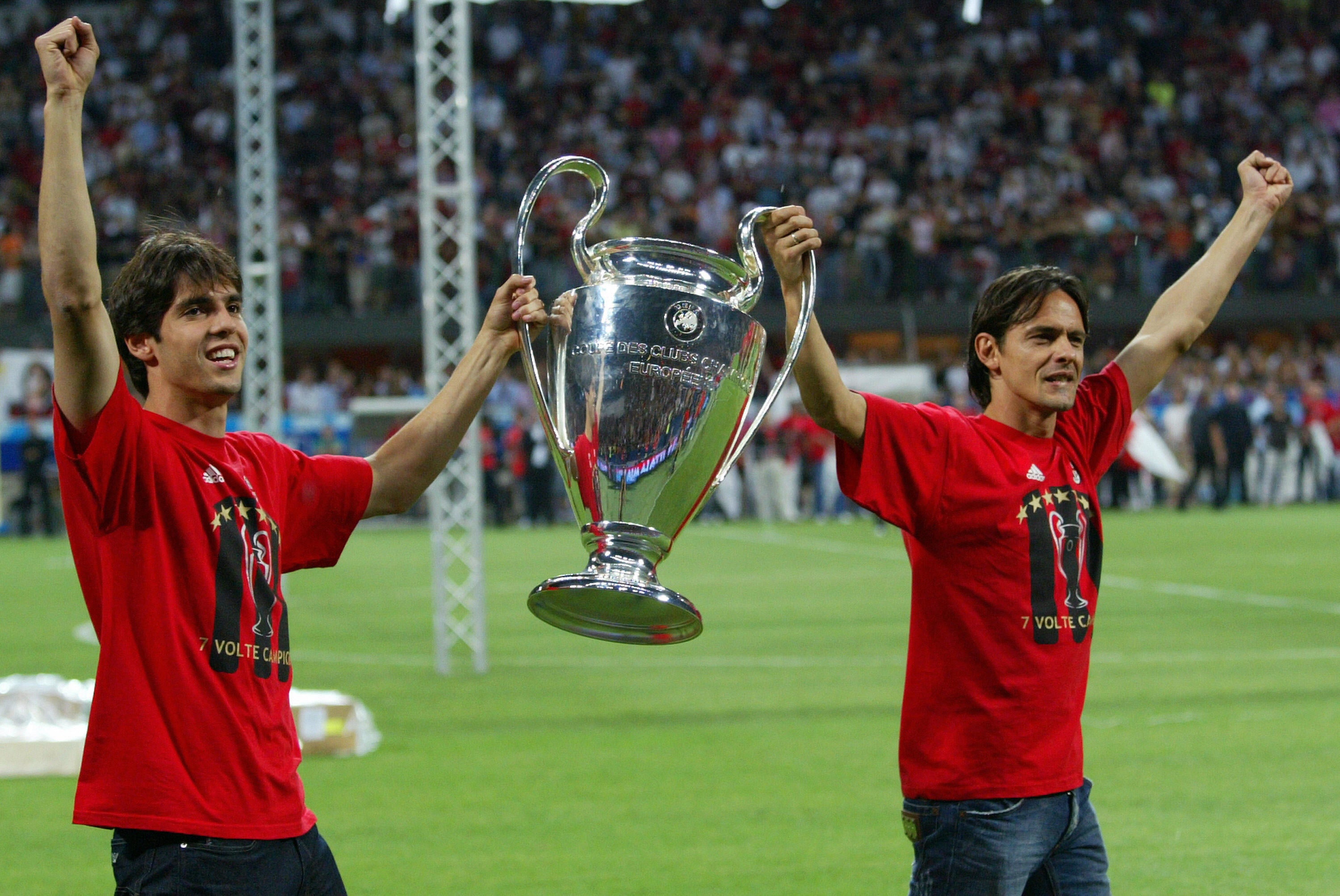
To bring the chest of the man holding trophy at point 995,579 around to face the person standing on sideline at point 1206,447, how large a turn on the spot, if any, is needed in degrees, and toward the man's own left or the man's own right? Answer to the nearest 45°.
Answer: approximately 135° to the man's own left

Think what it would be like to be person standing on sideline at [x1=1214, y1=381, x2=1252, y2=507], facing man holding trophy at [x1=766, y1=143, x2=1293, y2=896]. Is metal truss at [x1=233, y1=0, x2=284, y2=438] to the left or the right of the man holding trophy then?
right

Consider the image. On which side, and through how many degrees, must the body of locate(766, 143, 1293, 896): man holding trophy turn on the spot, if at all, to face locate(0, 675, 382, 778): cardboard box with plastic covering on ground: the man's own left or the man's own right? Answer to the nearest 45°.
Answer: approximately 180°

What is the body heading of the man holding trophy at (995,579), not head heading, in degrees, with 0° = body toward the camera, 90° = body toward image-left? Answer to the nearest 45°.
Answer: approximately 315°

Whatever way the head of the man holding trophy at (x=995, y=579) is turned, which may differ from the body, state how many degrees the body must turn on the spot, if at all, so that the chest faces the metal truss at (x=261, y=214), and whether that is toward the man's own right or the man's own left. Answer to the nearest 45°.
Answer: approximately 180°

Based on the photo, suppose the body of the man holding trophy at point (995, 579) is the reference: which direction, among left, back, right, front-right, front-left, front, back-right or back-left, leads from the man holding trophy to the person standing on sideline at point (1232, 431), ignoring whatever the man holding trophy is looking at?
back-left

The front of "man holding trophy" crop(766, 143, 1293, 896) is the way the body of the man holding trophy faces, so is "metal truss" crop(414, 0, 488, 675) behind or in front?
behind
